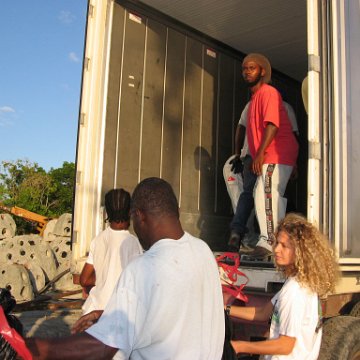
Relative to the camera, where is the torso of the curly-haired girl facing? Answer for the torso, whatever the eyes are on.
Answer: to the viewer's left

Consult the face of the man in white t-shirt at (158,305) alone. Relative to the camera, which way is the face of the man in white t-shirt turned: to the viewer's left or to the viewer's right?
to the viewer's left

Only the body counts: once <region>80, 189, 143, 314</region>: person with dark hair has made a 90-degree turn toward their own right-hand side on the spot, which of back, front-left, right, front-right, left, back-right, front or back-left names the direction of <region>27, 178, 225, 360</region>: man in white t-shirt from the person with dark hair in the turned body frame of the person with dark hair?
right

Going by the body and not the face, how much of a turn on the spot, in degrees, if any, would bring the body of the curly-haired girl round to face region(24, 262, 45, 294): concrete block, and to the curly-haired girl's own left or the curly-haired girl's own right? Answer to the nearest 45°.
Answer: approximately 45° to the curly-haired girl's own right

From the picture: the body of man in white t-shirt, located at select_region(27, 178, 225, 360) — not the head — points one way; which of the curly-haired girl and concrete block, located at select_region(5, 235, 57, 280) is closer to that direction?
the concrete block

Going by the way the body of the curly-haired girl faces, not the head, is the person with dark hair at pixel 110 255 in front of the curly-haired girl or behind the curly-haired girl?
in front

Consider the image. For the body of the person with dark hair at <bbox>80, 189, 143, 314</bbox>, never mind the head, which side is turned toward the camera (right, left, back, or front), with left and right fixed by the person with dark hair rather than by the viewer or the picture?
back

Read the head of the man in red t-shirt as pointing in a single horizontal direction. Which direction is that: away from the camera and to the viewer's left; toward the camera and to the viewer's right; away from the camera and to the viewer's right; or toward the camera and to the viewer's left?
toward the camera and to the viewer's left

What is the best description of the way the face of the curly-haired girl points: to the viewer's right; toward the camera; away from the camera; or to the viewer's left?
to the viewer's left

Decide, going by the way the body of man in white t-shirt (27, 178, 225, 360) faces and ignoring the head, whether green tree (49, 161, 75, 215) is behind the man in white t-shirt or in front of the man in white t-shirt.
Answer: in front

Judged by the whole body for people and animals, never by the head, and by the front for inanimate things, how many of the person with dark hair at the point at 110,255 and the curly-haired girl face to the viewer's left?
1

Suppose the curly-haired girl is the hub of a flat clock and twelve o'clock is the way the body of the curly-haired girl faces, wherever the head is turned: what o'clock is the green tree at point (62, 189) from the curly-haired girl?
The green tree is roughly at 2 o'clock from the curly-haired girl.

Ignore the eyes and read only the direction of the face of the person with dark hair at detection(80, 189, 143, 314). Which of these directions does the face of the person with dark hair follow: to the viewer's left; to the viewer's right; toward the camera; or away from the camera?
away from the camera

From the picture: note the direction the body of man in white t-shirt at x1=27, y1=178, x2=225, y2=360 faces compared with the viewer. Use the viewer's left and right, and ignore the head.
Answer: facing away from the viewer and to the left of the viewer

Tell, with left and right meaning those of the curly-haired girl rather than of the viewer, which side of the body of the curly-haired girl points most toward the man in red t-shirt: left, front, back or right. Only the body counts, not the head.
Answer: right
